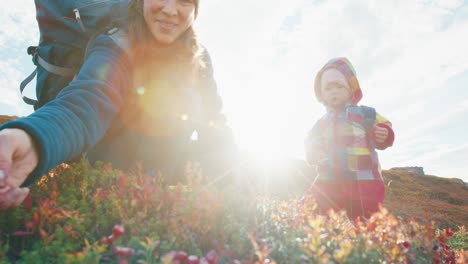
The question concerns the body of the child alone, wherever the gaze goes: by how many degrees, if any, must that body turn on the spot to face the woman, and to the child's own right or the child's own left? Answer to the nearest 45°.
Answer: approximately 45° to the child's own right

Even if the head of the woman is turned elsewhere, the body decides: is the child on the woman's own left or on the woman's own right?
on the woman's own left

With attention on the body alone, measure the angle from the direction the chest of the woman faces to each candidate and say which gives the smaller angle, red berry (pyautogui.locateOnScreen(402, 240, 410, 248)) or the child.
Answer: the red berry

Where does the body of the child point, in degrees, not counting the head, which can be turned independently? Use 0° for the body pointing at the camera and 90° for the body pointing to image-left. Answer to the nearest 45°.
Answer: approximately 0°

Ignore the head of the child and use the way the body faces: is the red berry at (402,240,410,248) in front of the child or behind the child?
in front

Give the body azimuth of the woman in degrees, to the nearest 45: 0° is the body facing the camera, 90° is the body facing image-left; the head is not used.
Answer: approximately 0°

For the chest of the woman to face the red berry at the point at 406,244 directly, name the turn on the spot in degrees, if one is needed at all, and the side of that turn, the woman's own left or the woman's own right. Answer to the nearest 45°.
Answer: approximately 45° to the woman's own left

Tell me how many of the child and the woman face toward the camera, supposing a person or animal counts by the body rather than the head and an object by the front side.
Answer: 2
